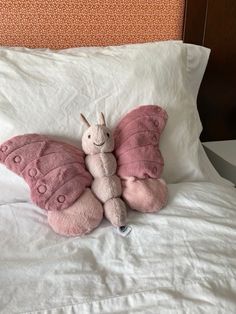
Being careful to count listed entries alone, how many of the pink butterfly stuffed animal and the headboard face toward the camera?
2

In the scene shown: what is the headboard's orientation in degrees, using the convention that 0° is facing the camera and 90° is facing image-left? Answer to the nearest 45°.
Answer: approximately 0°
